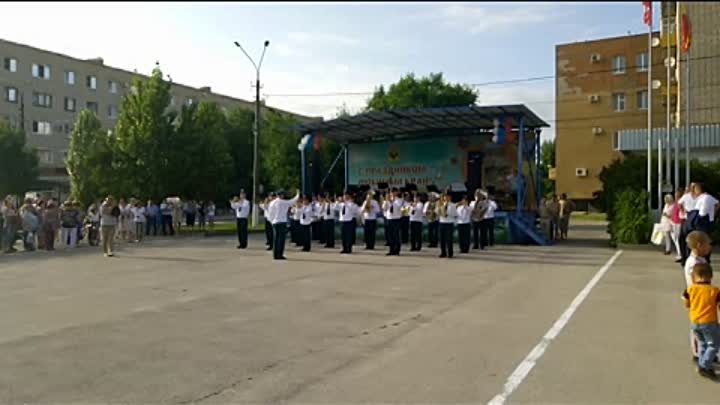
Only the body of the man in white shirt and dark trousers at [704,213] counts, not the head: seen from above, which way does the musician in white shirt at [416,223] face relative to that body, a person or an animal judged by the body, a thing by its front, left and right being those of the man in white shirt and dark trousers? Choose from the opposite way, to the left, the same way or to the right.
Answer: to the left

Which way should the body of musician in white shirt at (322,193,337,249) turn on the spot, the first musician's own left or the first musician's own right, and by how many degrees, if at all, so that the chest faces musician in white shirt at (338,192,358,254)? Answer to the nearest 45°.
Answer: approximately 45° to the first musician's own left

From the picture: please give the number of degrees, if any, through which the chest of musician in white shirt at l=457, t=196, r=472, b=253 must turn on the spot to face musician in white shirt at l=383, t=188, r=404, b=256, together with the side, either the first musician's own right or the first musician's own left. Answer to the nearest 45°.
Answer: approximately 45° to the first musician's own right

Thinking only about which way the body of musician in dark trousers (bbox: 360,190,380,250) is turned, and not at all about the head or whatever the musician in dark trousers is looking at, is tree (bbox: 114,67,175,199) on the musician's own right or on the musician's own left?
on the musician's own right

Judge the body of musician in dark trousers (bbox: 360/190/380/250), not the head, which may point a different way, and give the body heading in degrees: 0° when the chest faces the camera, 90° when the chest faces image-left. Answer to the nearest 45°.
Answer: approximately 45°

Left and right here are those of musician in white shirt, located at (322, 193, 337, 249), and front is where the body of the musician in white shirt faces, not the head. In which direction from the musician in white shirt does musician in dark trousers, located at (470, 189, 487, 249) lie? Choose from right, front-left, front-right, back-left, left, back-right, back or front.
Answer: back-left

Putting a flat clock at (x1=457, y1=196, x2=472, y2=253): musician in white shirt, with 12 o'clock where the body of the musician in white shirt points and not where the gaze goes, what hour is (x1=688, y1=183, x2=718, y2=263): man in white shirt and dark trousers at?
The man in white shirt and dark trousers is roughly at 9 o'clock from the musician in white shirt.
